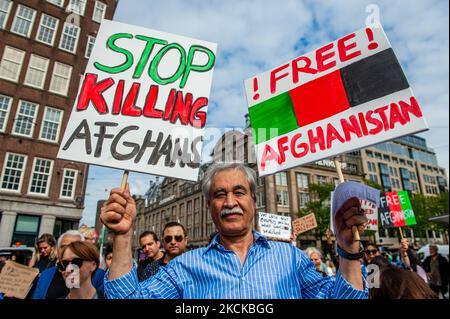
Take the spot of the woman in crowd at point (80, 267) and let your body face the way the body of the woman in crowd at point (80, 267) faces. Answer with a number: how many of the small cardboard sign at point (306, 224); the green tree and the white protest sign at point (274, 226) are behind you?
3

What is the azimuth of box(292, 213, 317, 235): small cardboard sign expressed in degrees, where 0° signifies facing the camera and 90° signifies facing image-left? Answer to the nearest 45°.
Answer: approximately 0°

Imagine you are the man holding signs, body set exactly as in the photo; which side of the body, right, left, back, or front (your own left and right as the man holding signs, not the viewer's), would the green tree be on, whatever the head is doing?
back

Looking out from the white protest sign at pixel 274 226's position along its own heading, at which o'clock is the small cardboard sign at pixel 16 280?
The small cardboard sign is roughly at 1 o'clock from the white protest sign.

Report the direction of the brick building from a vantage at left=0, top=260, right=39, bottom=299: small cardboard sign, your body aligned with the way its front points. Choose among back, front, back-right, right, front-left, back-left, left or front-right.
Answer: back

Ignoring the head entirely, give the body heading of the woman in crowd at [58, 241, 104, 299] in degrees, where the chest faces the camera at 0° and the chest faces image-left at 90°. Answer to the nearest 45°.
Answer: approximately 45°

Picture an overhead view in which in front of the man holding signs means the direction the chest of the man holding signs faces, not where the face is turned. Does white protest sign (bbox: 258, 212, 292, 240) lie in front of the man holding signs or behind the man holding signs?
behind

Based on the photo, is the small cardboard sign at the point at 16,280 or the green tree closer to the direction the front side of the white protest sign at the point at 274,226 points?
the small cardboard sign

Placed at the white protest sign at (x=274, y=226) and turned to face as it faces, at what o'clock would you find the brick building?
The brick building is roughly at 4 o'clock from the white protest sign.
